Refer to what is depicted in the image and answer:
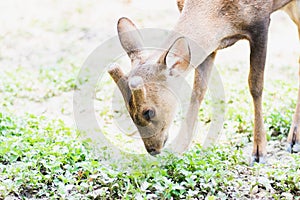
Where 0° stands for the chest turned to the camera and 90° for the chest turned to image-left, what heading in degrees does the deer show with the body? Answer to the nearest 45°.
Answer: approximately 45°
